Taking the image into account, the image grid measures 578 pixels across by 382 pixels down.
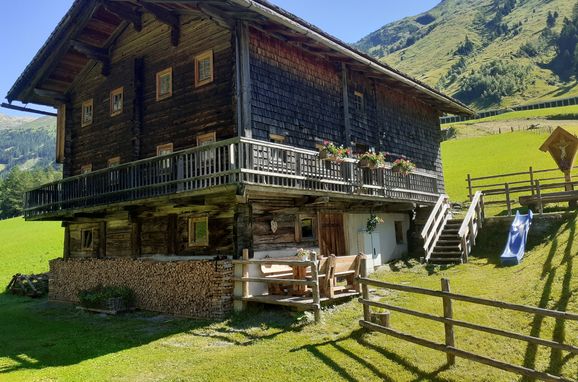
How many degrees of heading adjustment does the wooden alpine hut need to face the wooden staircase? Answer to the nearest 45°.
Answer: approximately 45° to its left

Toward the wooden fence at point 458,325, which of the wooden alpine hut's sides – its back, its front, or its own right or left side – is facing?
front

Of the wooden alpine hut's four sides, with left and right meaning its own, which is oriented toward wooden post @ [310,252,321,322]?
front

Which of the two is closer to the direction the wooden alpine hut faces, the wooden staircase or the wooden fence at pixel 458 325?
the wooden fence
